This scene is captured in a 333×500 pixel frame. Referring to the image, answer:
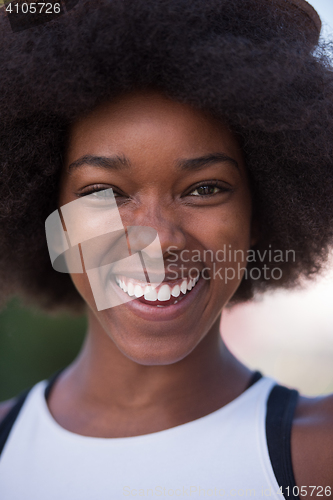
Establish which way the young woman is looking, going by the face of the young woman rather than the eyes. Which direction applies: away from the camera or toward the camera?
toward the camera

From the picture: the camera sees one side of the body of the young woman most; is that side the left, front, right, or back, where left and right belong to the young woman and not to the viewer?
front
